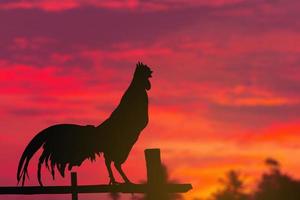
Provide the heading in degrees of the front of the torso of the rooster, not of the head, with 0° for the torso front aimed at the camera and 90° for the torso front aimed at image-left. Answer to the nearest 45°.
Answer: approximately 270°

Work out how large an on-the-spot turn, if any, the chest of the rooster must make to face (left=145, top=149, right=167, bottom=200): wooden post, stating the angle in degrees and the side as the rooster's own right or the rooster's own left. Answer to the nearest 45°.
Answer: approximately 45° to the rooster's own right
